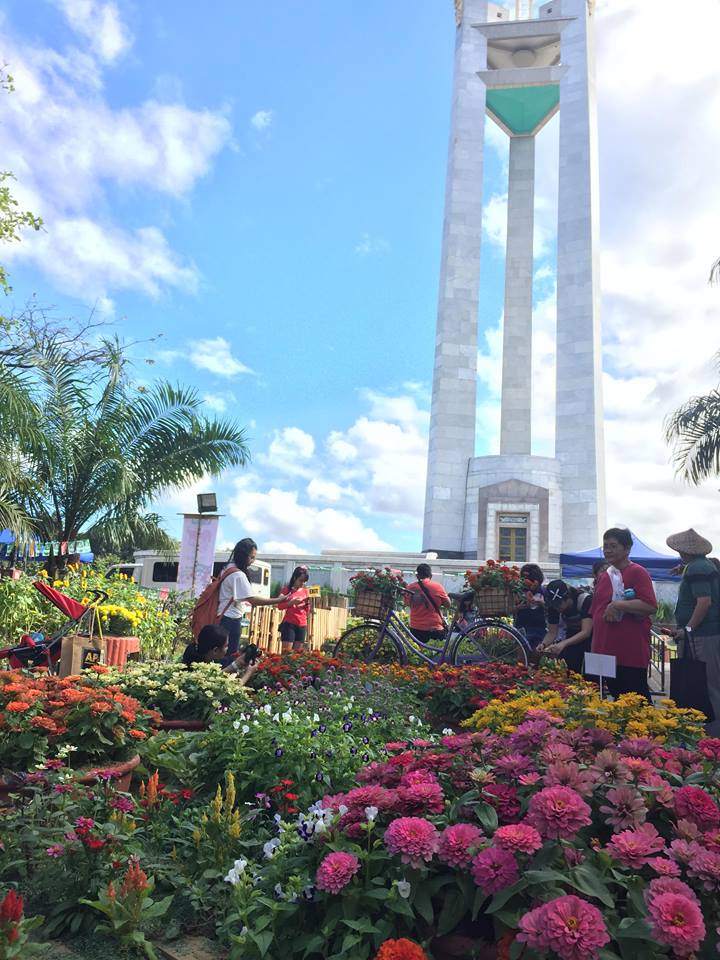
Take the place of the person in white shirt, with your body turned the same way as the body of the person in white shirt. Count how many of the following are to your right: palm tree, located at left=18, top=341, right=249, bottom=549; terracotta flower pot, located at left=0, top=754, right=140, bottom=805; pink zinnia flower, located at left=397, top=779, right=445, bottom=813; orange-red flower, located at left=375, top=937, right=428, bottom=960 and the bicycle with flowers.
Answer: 3

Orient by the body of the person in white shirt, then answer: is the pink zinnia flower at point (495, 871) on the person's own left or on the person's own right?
on the person's own right

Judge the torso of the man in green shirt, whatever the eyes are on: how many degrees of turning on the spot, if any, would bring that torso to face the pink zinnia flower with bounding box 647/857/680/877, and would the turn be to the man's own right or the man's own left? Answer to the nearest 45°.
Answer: approximately 90° to the man's own left

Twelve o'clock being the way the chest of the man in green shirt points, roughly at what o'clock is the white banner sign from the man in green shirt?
The white banner sign is roughly at 1 o'clock from the man in green shirt.

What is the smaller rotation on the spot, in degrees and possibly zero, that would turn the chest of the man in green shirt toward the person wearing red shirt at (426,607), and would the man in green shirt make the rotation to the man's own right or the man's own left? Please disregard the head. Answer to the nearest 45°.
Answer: approximately 45° to the man's own right

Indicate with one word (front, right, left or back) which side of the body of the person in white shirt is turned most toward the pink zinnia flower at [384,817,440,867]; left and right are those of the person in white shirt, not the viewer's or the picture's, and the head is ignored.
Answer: right

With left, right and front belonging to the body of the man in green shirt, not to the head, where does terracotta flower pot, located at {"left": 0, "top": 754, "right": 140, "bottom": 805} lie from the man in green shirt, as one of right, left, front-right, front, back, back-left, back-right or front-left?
front-left

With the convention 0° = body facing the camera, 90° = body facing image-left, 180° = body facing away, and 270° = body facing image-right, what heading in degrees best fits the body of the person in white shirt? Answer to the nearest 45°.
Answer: approximately 270°

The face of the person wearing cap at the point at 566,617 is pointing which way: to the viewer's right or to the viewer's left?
to the viewer's left

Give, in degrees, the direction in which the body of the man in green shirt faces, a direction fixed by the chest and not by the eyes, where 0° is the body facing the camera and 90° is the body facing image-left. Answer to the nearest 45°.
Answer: approximately 90°

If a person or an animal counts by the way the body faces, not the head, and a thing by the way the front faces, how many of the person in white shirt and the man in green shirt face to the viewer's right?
1
